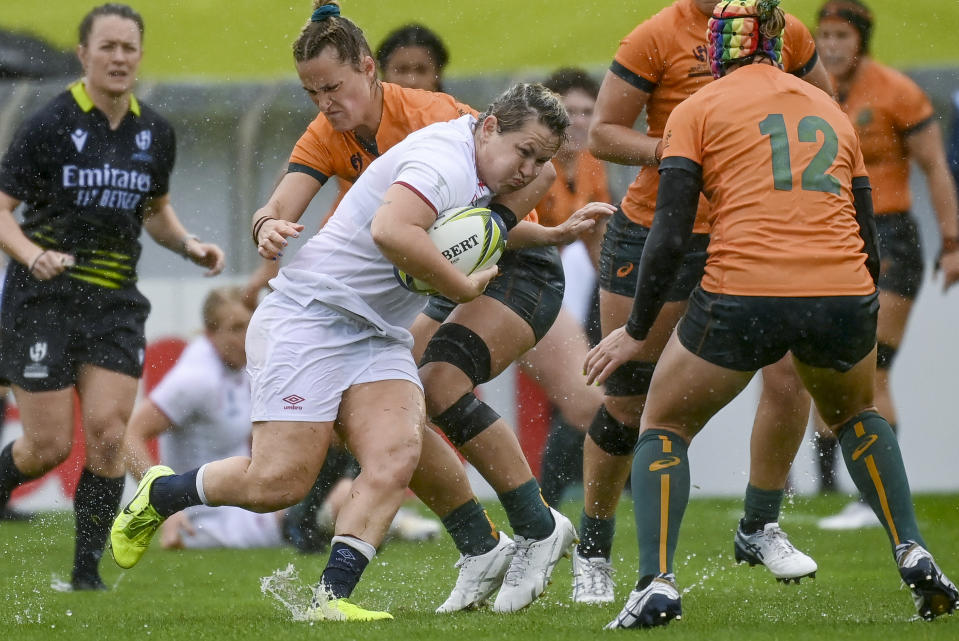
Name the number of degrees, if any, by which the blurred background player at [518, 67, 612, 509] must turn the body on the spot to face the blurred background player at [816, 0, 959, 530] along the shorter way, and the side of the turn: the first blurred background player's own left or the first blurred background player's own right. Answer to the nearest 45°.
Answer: approximately 135° to the first blurred background player's own left

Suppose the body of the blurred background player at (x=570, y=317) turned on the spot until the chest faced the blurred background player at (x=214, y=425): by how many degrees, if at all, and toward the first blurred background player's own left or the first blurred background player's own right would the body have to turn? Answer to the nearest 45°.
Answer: approximately 45° to the first blurred background player's own right

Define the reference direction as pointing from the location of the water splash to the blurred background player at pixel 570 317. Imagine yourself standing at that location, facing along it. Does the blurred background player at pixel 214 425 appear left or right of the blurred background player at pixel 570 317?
left

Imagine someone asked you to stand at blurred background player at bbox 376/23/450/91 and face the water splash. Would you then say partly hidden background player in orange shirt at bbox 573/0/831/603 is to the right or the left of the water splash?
left

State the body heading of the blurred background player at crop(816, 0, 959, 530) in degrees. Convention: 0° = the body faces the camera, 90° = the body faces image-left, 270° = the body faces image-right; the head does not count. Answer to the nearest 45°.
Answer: approximately 45°
